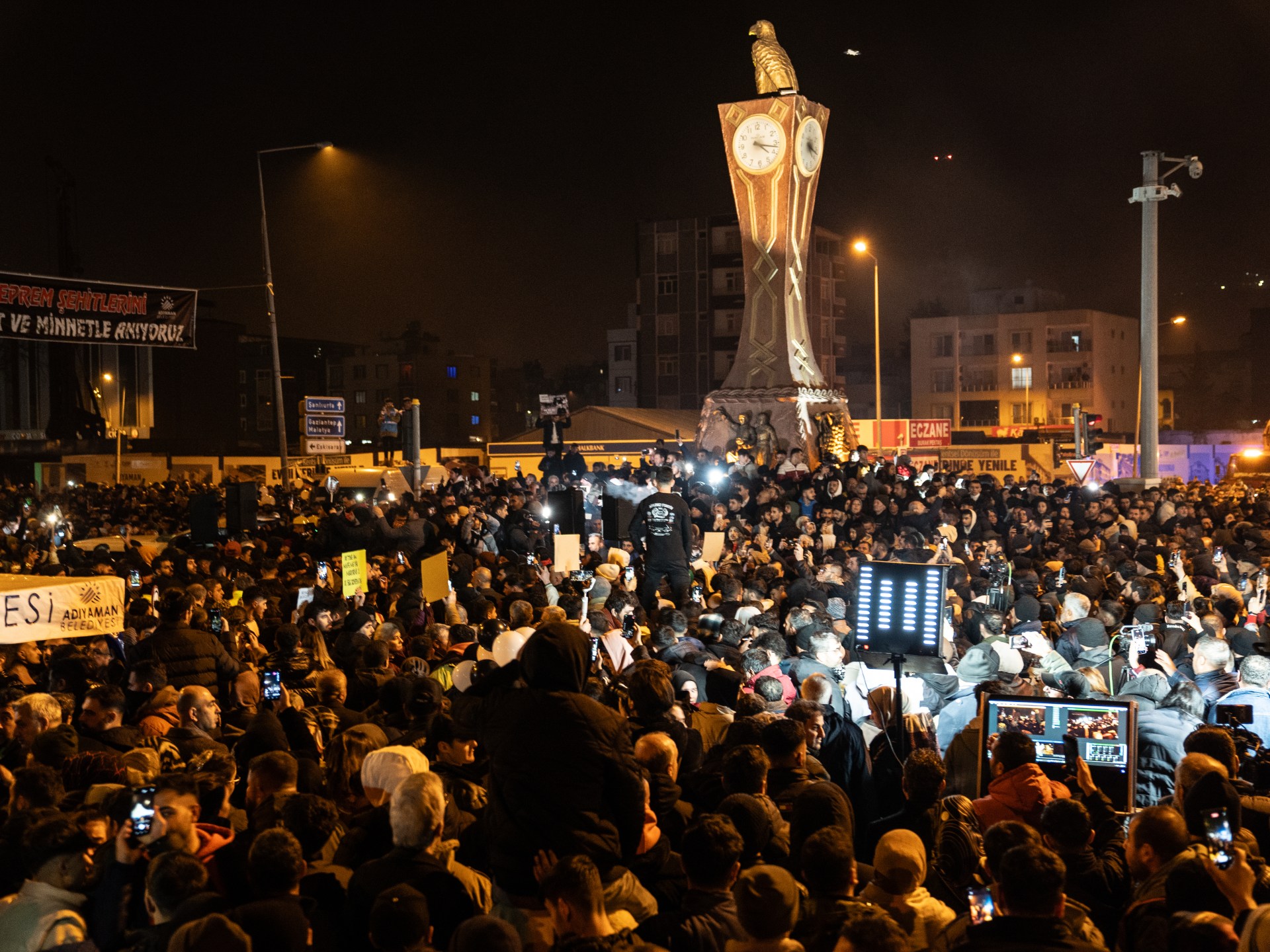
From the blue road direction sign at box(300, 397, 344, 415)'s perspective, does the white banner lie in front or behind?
in front

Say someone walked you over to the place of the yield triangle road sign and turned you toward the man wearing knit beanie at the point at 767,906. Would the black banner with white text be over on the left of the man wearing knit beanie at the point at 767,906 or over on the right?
right

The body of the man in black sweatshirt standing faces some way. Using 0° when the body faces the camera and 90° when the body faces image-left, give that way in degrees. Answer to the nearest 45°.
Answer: approximately 180°

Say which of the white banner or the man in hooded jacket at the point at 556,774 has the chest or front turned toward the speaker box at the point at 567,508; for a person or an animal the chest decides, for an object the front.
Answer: the man in hooded jacket

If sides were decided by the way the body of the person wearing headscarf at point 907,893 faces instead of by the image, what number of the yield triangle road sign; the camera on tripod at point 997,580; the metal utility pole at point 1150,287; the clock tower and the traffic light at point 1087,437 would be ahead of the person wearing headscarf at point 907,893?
5

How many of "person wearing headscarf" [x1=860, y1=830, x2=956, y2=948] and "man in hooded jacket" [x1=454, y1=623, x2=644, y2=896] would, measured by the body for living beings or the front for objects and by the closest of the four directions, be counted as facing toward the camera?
0

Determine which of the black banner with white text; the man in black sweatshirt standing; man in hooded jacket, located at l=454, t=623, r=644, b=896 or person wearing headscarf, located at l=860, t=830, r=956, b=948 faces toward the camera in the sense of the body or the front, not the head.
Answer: the black banner with white text

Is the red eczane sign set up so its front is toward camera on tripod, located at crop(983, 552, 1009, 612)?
yes

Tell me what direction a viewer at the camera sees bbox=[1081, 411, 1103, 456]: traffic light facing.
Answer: facing the viewer and to the right of the viewer

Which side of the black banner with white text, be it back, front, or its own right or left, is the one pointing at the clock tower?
left

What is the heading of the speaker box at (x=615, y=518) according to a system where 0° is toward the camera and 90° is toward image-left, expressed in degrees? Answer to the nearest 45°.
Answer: approximately 315°

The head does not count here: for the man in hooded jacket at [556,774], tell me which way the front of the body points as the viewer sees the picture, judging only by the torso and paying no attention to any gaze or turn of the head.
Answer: away from the camera

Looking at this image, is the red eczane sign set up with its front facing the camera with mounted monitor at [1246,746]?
yes

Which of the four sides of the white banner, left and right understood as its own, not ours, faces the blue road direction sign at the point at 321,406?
back
